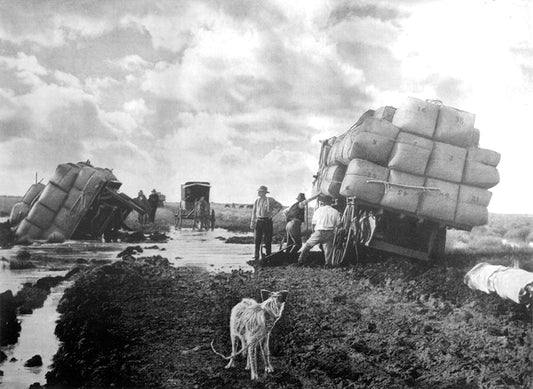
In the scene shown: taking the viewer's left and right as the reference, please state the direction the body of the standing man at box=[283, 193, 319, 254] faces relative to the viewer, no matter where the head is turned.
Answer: facing away from the viewer and to the right of the viewer

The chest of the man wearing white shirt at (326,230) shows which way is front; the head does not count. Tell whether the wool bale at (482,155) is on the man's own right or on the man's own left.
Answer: on the man's own right

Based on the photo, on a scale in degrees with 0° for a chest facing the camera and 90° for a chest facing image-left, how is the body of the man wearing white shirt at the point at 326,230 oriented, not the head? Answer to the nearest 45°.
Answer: approximately 180°

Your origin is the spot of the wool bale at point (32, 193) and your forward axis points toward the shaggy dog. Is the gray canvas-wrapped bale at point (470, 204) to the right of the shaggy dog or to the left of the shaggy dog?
left

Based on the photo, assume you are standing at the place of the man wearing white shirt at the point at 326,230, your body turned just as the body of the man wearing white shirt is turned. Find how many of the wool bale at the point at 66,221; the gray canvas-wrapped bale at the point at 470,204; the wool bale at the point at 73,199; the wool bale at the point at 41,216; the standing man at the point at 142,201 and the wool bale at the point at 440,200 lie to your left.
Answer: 4

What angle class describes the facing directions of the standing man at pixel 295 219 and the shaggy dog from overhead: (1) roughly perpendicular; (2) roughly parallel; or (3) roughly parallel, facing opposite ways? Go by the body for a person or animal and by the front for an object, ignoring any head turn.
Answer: roughly perpendicular

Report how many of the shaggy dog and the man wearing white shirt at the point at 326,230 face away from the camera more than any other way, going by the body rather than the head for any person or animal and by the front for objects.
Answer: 1
